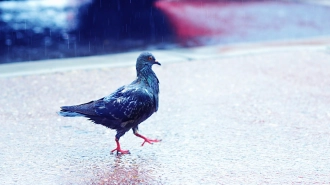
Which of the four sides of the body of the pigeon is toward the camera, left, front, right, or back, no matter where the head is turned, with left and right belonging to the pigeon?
right
